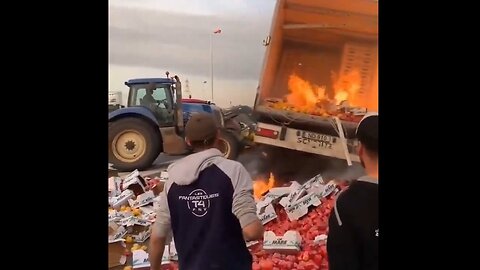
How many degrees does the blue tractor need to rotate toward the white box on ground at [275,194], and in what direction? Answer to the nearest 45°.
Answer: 0° — it already faces it

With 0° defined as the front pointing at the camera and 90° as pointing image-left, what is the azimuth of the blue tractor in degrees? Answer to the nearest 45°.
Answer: approximately 270°

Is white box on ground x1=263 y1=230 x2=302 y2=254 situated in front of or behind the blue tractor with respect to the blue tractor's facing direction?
in front

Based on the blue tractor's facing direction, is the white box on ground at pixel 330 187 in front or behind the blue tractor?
in front
